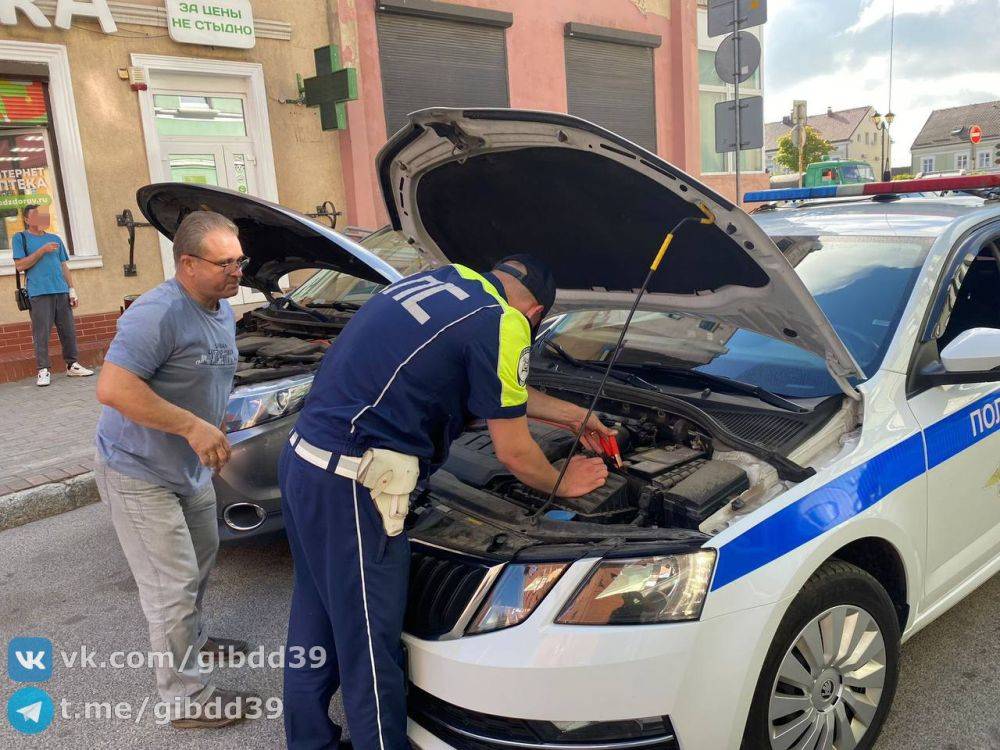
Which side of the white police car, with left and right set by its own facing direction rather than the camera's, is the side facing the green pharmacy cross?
right

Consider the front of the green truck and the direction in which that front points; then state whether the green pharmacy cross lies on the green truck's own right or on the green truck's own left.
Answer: on the green truck's own right

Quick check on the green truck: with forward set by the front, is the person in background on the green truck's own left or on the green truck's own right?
on the green truck's own right

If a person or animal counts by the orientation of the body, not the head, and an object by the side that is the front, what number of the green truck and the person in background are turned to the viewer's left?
0

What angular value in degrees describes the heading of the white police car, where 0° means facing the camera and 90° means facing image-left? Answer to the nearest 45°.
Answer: approximately 45°

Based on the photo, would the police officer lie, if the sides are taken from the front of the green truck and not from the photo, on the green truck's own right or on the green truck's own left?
on the green truck's own right

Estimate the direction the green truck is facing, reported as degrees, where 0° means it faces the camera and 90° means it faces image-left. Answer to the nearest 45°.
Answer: approximately 315°

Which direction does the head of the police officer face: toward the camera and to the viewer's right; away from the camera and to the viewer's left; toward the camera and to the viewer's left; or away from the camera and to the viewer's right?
away from the camera and to the viewer's right

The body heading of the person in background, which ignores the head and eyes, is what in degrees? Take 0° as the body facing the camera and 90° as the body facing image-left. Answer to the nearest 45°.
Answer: approximately 315°

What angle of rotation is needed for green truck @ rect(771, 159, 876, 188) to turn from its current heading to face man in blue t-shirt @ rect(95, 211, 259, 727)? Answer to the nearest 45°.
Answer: approximately 45° to its right

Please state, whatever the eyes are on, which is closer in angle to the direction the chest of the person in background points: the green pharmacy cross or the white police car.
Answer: the white police car

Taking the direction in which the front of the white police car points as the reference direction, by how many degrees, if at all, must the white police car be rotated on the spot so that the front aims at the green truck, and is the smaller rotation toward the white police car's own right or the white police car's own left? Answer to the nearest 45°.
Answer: approximately 135° to the white police car's own right

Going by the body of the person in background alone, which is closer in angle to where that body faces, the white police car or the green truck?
the white police car
